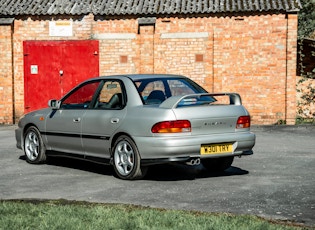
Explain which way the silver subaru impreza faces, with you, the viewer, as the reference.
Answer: facing away from the viewer and to the left of the viewer
